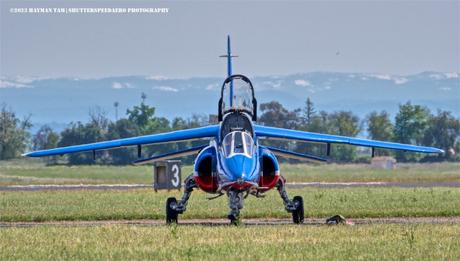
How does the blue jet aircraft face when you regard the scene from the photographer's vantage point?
facing the viewer
